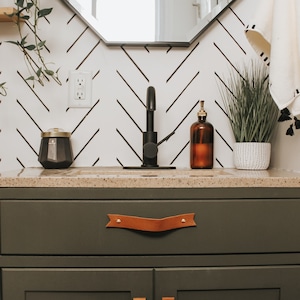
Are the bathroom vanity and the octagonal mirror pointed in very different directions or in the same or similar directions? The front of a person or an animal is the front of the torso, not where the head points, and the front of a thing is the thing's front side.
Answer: same or similar directions

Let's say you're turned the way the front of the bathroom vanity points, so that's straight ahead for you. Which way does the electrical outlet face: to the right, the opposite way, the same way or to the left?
the same way

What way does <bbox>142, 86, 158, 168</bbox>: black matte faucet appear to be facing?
toward the camera

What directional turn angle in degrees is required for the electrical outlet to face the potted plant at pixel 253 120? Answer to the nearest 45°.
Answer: approximately 90° to its left

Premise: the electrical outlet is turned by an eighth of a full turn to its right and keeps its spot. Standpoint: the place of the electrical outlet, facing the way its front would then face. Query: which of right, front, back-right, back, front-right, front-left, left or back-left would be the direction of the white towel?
left

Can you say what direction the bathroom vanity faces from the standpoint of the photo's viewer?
facing the viewer

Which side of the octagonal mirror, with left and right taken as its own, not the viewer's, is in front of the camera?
front

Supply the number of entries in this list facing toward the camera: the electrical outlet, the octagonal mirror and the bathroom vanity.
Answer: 3

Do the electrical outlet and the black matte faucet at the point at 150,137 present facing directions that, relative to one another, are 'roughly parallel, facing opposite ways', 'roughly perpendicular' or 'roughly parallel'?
roughly parallel
